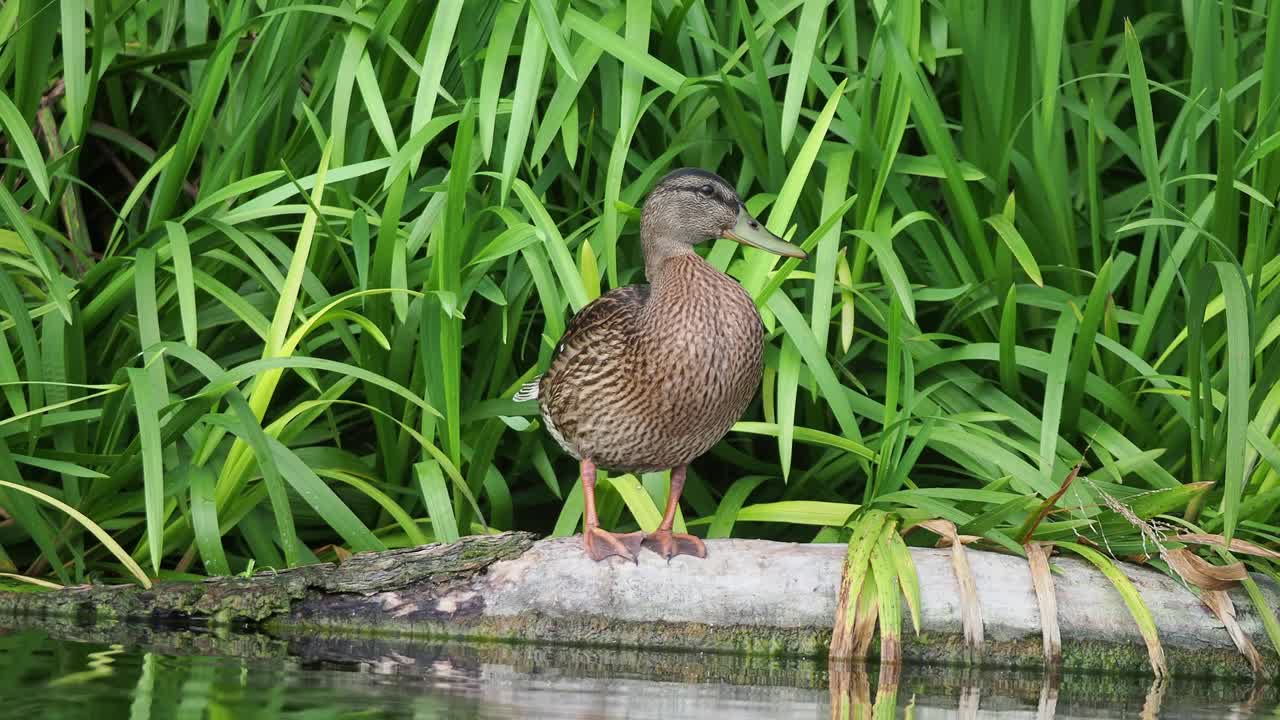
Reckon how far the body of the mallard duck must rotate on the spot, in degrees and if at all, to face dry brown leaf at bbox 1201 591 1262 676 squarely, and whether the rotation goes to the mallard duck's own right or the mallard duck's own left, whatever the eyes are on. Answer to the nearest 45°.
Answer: approximately 45° to the mallard duck's own left

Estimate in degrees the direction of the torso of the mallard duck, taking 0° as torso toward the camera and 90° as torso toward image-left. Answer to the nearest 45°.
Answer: approximately 315°

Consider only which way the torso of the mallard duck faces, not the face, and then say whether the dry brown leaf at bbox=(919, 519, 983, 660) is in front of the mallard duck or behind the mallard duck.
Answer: in front

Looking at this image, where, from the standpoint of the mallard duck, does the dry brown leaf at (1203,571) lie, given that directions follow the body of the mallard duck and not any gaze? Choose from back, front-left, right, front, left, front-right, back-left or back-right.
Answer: front-left

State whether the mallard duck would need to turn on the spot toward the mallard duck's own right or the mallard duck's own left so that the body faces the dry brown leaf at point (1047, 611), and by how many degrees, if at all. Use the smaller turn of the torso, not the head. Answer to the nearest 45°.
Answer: approximately 45° to the mallard duck's own left
